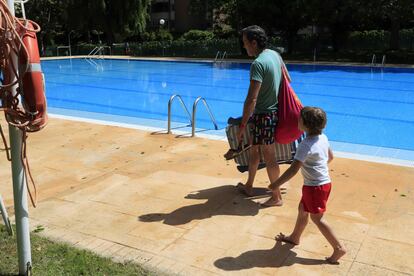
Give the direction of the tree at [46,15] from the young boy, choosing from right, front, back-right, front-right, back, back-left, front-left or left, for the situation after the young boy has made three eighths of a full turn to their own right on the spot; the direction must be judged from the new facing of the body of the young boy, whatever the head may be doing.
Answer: back-left

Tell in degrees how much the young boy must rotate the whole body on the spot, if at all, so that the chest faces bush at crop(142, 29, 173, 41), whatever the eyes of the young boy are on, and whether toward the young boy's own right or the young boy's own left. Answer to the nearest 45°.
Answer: approximately 45° to the young boy's own right

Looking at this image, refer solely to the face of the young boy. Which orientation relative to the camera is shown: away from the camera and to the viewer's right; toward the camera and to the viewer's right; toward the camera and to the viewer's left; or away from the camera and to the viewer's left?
away from the camera and to the viewer's left

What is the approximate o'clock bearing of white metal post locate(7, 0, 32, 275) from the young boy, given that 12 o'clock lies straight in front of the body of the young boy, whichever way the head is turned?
The white metal post is roughly at 10 o'clock from the young boy.

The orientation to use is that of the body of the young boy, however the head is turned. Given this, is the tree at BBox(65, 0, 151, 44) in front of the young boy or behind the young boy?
in front

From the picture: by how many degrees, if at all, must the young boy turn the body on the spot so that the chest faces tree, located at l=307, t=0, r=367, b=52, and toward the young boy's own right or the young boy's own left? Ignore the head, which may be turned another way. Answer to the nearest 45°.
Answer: approximately 45° to the young boy's own right

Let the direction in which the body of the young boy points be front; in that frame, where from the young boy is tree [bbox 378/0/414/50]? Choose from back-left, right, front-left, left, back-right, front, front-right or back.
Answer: front-right

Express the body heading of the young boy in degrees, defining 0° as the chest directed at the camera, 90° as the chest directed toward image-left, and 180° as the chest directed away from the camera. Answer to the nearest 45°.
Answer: approximately 135°

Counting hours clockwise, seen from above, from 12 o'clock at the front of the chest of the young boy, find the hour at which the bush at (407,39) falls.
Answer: The bush is roughly at 2 o'clock from the young boy.

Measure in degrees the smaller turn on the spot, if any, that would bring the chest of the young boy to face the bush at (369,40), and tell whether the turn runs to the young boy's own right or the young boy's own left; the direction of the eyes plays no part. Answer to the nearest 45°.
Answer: approximately 45° to the young boy's own right
